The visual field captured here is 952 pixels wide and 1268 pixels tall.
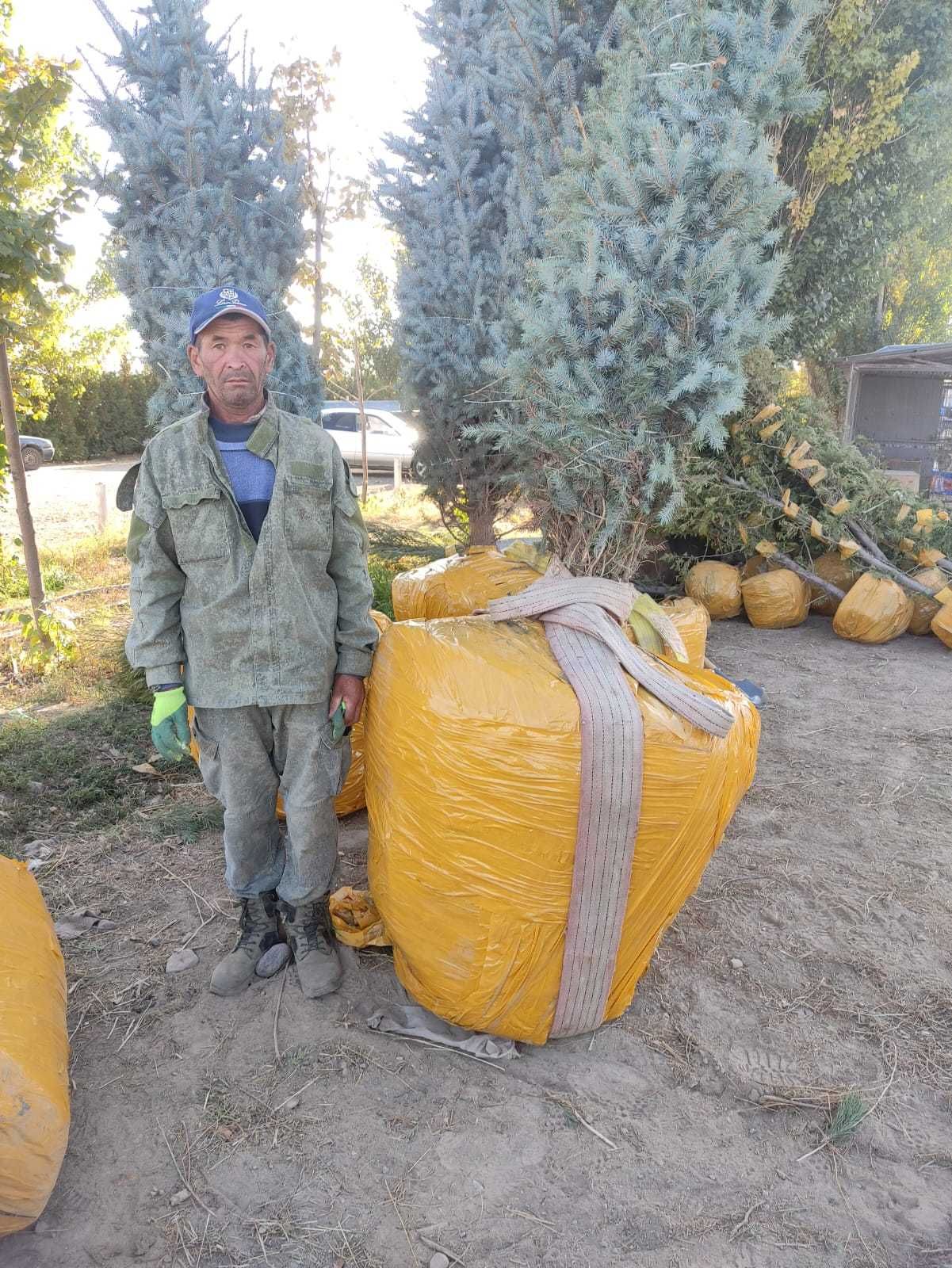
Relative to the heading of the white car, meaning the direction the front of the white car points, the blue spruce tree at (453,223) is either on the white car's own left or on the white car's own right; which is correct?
on the white car's own right

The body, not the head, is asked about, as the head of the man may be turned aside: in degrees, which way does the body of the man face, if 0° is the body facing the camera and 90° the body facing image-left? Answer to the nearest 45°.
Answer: approximately 0°

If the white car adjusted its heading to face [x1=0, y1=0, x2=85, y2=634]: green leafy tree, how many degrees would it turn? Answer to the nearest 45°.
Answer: approximately 90° to its right

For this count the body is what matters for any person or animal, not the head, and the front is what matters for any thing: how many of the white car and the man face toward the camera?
1

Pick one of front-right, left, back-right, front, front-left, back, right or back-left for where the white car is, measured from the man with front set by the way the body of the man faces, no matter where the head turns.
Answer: back

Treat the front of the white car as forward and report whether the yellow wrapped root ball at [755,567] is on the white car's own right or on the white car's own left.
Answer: on the white car's own right

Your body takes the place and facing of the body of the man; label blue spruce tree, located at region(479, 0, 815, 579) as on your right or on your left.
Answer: on your left

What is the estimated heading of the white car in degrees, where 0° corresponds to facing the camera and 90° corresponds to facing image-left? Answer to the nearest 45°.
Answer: approximately 270°

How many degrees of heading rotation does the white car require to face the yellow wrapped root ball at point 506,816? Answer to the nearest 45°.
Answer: approximately 90° to its right
